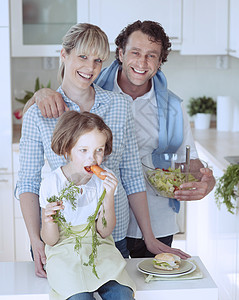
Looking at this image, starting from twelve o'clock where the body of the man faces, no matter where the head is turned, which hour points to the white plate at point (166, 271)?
The white plate is roughly at 12 o'clock from the man.

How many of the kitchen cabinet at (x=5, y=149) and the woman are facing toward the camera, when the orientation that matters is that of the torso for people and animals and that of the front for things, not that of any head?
2

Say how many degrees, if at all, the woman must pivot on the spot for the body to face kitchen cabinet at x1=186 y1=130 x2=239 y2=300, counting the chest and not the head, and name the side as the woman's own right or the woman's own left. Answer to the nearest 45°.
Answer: approximately 135° to the woman's own left

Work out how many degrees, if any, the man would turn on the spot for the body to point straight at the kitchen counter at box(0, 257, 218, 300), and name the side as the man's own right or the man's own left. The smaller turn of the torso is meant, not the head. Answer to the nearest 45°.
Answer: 0° — they already face it

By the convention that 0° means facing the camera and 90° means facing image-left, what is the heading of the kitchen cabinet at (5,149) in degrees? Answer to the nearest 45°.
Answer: approximately 0°

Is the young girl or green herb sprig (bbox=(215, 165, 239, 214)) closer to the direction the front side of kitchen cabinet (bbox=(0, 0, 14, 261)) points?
the young girl

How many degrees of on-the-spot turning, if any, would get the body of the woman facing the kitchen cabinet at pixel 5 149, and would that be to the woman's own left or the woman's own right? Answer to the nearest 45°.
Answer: approximately 180°

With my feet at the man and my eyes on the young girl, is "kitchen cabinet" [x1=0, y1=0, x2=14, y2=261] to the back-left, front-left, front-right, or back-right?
back-right

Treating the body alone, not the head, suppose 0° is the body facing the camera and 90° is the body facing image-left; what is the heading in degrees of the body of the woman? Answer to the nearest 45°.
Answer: approximately 0°
